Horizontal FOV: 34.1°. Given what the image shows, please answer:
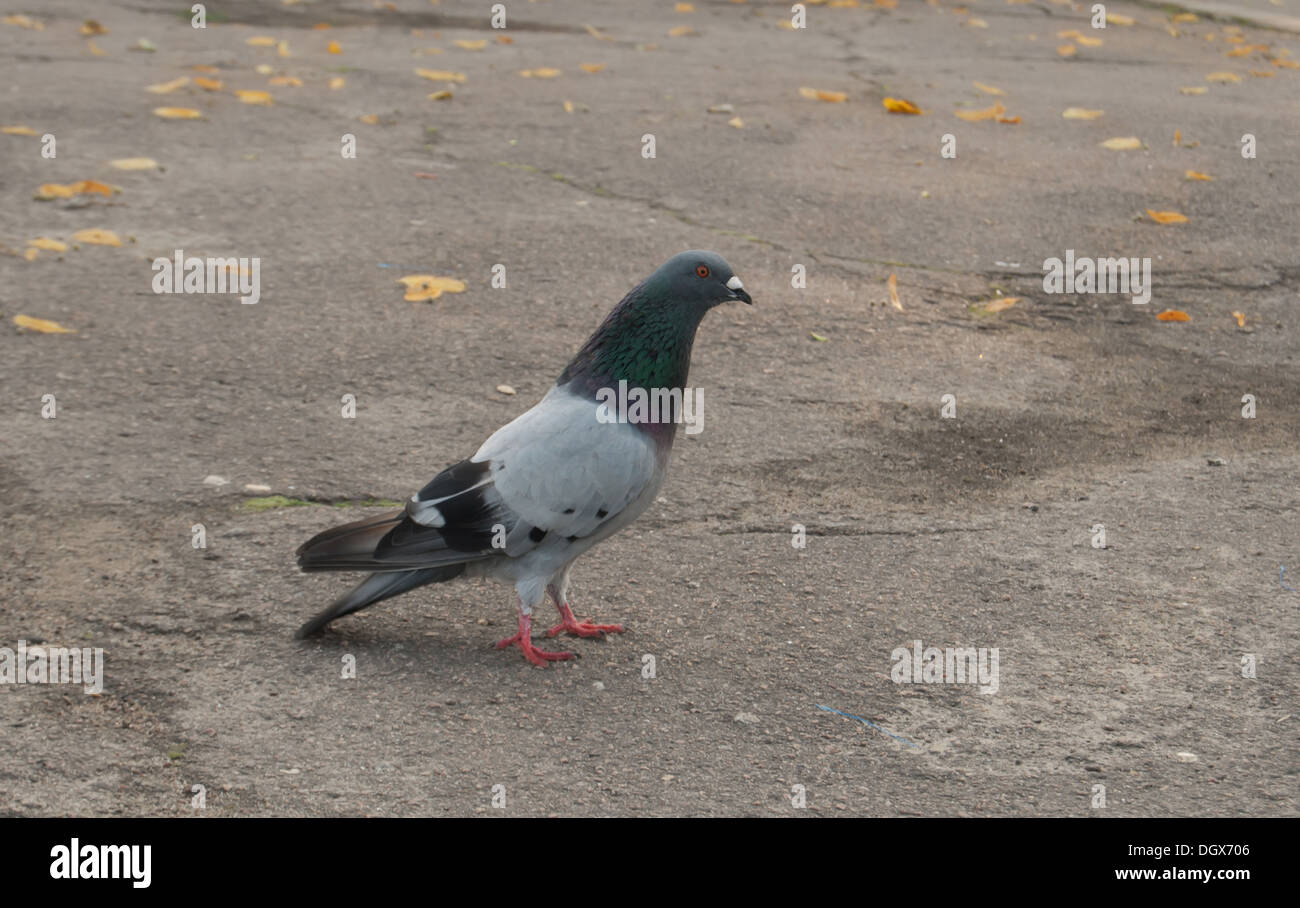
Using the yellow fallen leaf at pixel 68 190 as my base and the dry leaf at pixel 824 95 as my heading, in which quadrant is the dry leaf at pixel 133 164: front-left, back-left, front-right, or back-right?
front-left

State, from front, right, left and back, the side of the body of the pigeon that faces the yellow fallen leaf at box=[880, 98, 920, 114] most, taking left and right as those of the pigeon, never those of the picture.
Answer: left

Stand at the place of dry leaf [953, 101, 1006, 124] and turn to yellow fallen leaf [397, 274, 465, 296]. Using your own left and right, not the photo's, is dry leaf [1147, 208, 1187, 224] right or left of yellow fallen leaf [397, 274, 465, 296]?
left

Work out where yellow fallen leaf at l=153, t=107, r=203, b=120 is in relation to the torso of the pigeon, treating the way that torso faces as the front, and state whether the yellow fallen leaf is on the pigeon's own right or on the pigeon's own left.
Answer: on the pigeon's own left

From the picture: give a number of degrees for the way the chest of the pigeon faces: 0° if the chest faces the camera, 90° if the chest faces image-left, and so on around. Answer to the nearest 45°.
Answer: approximately 270°

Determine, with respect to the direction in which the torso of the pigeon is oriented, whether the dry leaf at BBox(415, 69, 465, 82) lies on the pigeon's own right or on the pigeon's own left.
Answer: on the pigeon's own left

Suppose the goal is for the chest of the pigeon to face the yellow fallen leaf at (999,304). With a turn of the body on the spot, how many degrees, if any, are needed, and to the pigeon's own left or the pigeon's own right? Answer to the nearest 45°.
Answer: approximately 45° to the pigeon's own left

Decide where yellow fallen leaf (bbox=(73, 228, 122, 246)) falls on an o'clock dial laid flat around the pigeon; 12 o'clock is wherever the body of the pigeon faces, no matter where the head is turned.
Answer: The yellow fallen leaf is roughly at 8 o'clock from the pigeon.

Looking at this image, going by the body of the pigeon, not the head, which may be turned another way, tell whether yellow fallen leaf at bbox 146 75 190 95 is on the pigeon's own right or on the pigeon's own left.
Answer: on the pigeon's own left
